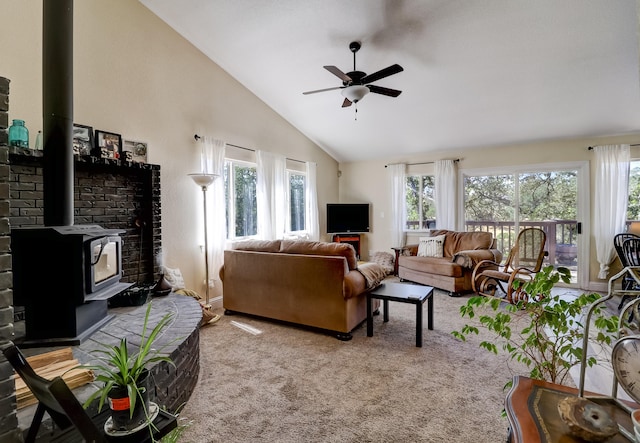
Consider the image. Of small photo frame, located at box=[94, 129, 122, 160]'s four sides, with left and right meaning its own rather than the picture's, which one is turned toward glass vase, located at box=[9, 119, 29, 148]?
right

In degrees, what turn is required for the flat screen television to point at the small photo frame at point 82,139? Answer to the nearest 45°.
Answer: approximately 45° to its right

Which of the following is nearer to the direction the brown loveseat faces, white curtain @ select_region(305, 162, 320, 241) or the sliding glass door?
the white curtain

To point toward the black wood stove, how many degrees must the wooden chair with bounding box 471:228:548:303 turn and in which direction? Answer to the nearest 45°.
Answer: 0° — it already faces it

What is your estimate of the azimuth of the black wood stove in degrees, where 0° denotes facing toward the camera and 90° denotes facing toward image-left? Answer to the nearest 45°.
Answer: approximately 315°

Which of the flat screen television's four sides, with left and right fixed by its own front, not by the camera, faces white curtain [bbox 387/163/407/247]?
left

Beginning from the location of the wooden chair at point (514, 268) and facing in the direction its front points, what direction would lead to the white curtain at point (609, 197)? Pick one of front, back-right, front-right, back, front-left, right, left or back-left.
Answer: back

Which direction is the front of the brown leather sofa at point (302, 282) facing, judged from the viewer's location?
facing away from the viewer and to the right of the viewer

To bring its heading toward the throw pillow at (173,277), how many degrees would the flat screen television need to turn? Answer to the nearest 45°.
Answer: approximately 45° to its right

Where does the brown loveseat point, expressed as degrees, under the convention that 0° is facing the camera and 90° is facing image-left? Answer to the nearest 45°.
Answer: approximately 45°

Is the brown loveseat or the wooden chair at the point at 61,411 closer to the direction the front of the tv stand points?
the wooden chair

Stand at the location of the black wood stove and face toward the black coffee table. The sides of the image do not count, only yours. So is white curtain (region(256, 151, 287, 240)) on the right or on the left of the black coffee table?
left
